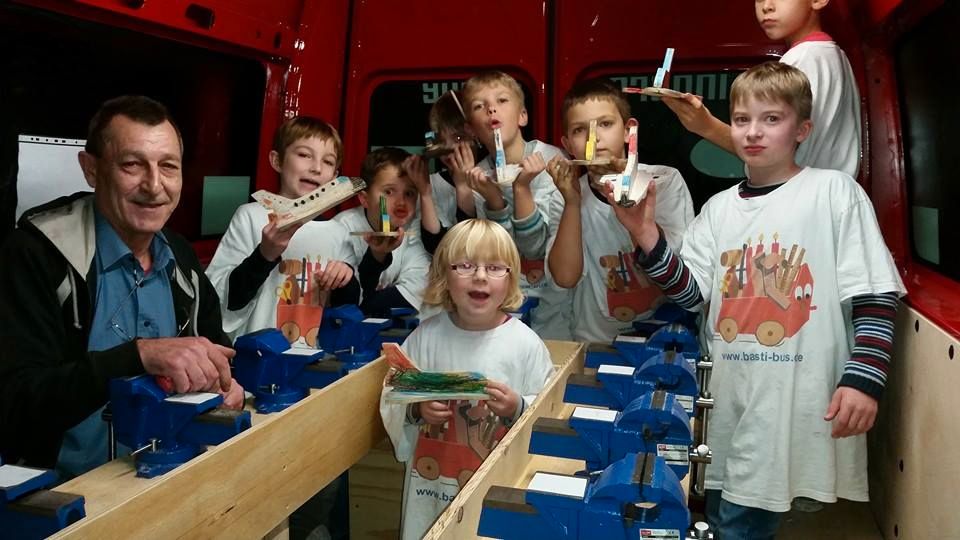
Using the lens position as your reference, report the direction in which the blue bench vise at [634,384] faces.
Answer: facing to the right of the viewer

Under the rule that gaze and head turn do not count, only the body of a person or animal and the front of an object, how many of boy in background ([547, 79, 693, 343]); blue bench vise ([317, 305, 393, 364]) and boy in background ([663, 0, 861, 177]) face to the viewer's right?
0

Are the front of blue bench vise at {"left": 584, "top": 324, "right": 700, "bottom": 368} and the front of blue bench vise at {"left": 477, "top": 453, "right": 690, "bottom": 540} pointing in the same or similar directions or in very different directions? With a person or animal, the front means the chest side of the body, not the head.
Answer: same or similar directions

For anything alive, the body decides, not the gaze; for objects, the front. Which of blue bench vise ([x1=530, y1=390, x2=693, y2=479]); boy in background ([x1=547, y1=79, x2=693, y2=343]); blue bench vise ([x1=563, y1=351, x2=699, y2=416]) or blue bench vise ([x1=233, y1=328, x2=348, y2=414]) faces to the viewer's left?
blue bench vise ([x1=233, y1=328, x2=348, y2=414])

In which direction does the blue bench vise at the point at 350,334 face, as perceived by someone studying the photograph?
facing to the left of the viewer

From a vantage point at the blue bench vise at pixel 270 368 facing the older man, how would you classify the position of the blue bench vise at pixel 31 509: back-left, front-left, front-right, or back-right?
front-left

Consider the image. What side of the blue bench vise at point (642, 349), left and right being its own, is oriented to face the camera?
right

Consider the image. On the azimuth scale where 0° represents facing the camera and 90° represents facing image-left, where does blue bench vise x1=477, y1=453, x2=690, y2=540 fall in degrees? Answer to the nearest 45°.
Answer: approximately 270°

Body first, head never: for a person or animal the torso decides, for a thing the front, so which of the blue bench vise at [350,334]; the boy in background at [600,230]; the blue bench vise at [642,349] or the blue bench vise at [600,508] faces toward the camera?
the boy in background

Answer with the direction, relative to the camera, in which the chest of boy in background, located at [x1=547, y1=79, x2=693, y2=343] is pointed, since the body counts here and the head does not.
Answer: toward the camera

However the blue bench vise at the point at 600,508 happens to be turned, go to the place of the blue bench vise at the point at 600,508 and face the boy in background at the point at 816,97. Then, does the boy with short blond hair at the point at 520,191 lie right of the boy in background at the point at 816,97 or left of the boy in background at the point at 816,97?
left
